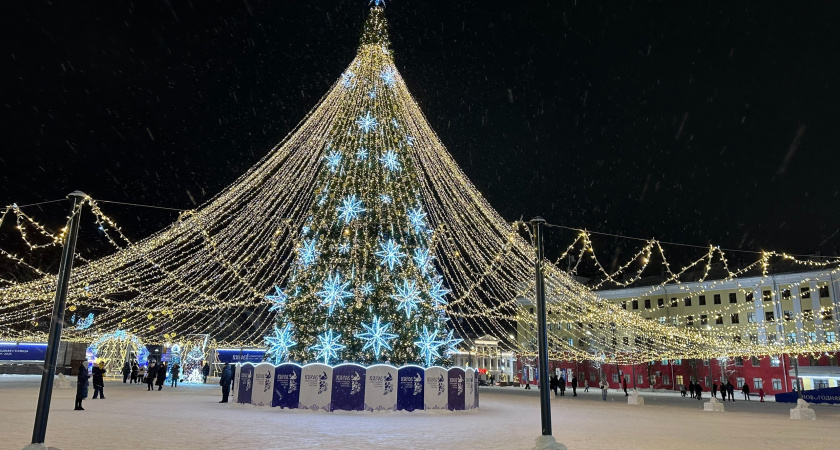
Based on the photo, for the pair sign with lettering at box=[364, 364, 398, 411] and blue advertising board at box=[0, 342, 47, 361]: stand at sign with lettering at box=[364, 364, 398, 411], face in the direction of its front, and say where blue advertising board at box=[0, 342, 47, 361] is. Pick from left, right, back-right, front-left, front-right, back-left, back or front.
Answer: back-right

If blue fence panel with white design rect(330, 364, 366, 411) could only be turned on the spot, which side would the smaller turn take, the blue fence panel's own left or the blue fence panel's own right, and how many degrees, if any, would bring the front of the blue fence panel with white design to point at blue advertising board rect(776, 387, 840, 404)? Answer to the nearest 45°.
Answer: approximately 135° to the blue fence panel's own left

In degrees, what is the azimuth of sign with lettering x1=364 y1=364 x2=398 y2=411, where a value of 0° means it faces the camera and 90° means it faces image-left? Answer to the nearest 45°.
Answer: approximately 0°

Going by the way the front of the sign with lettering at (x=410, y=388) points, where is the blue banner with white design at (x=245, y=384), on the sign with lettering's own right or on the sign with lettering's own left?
on the sign with lettering's own right

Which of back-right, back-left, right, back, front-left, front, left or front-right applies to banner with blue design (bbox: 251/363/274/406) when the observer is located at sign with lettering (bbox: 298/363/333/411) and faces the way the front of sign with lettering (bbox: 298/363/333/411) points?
back-right

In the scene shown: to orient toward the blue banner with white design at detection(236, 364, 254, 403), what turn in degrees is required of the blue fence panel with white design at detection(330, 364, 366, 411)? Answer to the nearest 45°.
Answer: approximately 135° to its right

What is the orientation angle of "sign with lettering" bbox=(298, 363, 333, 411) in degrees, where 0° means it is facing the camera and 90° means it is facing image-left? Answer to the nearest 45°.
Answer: approximately 0°

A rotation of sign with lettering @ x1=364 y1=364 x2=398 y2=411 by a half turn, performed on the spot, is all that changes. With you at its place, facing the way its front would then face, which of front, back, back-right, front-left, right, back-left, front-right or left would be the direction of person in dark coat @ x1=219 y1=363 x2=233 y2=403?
front-left
